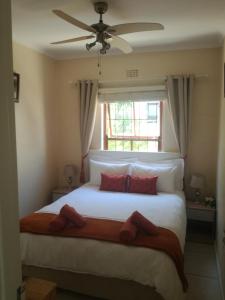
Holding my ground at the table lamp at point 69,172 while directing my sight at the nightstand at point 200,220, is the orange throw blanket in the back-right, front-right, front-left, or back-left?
front-right

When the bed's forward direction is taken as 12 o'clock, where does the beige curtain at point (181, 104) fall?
The beige curtain is roughly at 7 o'clock from the bed.

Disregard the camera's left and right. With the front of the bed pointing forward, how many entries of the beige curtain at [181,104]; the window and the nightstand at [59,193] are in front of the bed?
0

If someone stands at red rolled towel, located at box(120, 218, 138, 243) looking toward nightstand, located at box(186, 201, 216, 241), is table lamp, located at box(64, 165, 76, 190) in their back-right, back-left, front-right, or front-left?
front-left

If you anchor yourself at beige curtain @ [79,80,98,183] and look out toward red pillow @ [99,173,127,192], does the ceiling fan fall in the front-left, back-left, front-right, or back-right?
front-right

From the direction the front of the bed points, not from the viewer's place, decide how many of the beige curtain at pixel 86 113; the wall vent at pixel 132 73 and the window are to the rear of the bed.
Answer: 3

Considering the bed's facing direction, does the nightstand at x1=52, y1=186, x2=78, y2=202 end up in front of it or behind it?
behind

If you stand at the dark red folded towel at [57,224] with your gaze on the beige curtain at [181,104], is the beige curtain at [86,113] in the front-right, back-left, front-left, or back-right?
front-left

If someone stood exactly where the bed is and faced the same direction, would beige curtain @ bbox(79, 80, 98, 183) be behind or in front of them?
behind

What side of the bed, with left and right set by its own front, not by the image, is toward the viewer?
front

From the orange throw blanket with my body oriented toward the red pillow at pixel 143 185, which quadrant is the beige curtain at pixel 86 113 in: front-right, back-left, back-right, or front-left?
front-left

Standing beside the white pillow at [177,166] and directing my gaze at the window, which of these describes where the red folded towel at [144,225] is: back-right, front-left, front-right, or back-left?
back-left
